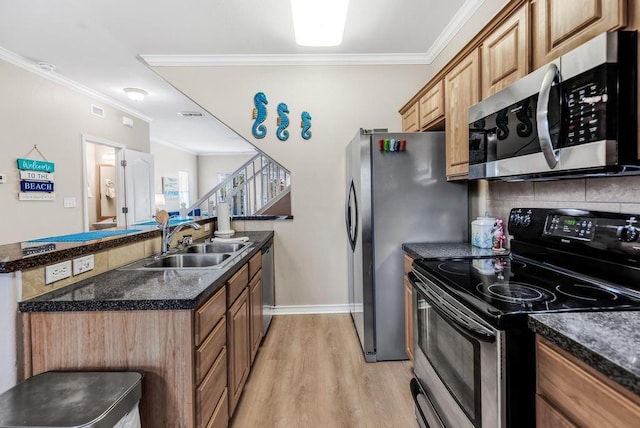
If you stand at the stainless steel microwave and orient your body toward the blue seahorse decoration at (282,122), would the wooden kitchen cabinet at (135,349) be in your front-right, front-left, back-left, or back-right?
front-left

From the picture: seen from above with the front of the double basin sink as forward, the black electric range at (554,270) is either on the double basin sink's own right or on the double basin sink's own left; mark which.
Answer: on the double basin sink's own right

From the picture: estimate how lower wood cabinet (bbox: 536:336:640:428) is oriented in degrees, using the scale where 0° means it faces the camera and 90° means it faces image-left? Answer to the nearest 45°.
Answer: approximately 45°

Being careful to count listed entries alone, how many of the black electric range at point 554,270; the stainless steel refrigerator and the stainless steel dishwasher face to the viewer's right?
1

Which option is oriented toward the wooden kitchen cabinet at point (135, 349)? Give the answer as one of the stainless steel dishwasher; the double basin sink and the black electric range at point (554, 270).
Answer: the black electric range

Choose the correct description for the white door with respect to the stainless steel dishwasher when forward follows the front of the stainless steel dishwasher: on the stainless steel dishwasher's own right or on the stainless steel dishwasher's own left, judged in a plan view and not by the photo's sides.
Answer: on the stainless steel dishwasher's own left

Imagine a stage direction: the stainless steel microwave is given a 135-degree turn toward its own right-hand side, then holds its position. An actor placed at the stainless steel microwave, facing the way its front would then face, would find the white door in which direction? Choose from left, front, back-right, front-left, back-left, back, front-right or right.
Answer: left

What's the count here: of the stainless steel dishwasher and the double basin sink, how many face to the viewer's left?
0

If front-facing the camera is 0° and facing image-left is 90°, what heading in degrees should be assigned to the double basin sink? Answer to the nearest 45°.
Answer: approximately 270°

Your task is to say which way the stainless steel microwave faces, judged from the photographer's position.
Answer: facing the viewer and to the left of the viewer
